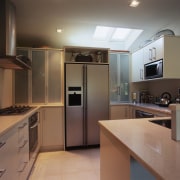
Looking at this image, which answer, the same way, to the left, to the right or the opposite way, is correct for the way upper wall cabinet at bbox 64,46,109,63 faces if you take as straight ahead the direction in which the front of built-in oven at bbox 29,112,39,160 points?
to the right

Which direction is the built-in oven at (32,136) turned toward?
to the viewer's right

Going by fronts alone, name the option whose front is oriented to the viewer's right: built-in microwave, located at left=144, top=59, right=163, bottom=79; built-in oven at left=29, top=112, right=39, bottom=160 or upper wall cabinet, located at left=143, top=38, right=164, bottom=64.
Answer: the built-in oven

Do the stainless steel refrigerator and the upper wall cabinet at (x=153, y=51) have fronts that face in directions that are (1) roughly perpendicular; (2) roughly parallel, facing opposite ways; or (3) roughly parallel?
roughly perpendicular

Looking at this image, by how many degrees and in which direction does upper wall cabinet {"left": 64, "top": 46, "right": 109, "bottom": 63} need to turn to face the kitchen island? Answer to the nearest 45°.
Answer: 0° — it already faces it

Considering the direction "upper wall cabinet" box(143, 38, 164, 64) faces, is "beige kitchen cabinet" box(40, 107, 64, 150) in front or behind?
in front

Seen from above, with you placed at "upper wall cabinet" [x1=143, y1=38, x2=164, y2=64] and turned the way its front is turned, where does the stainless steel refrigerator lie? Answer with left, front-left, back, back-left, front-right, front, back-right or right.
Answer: front-right

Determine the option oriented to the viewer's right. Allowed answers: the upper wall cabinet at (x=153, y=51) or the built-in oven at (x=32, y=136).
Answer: the built-in oven
